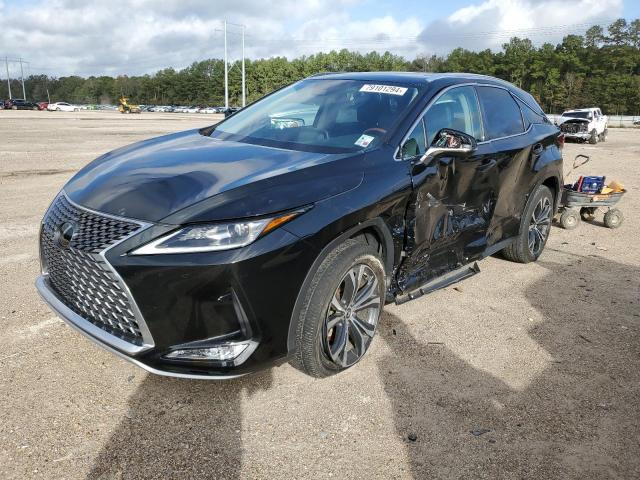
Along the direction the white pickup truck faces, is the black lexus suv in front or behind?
in front

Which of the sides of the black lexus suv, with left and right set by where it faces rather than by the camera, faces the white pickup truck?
back

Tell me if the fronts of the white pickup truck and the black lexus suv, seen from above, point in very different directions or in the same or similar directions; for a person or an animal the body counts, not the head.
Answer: same or similar directions

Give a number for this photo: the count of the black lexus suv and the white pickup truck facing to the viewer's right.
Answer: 0

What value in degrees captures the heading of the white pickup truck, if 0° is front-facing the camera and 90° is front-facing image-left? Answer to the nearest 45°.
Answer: approximately 45°

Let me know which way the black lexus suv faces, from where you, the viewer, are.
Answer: facing the viewer and to the left of the viewer
